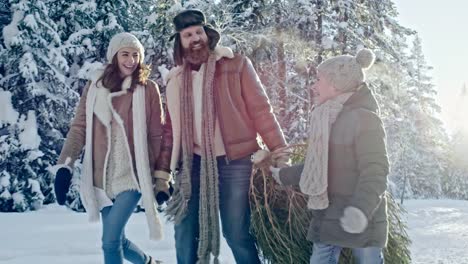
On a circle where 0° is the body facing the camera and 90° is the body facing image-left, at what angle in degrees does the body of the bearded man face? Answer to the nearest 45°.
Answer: approximately 45°

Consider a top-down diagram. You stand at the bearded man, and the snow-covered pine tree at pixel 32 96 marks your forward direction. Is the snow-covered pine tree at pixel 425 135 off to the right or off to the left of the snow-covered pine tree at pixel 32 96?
right

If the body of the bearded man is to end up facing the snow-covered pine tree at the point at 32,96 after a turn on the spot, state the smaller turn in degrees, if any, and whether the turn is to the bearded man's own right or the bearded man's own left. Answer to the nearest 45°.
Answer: approximately 90° to the bearded man's own right

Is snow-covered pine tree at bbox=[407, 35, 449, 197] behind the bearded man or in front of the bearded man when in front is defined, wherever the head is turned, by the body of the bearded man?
behind
